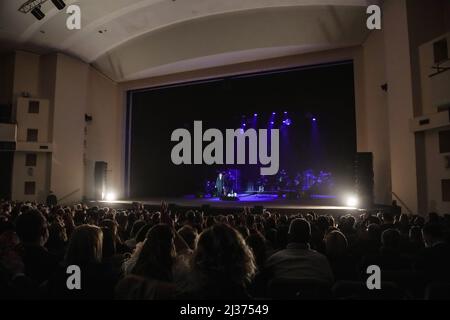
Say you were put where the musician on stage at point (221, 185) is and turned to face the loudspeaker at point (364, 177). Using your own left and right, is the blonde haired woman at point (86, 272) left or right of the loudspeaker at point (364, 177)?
right

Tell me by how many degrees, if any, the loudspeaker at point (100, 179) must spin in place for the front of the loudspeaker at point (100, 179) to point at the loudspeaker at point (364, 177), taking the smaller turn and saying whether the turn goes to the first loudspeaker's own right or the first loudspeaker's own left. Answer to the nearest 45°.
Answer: approximately 45° to the first loudspeaker's own left

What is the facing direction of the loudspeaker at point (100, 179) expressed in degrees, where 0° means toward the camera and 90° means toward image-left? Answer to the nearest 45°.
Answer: approximately 0°

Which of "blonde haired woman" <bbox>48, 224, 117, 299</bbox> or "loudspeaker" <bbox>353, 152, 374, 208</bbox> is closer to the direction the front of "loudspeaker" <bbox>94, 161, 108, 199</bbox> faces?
the blonde haired woman

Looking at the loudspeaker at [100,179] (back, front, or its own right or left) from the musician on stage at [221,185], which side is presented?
left

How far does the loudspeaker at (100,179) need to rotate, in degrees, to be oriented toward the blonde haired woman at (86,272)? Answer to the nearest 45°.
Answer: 0° — it already faces them

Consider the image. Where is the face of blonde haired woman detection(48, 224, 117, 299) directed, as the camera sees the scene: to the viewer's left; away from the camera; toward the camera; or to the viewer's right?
away from the camera
